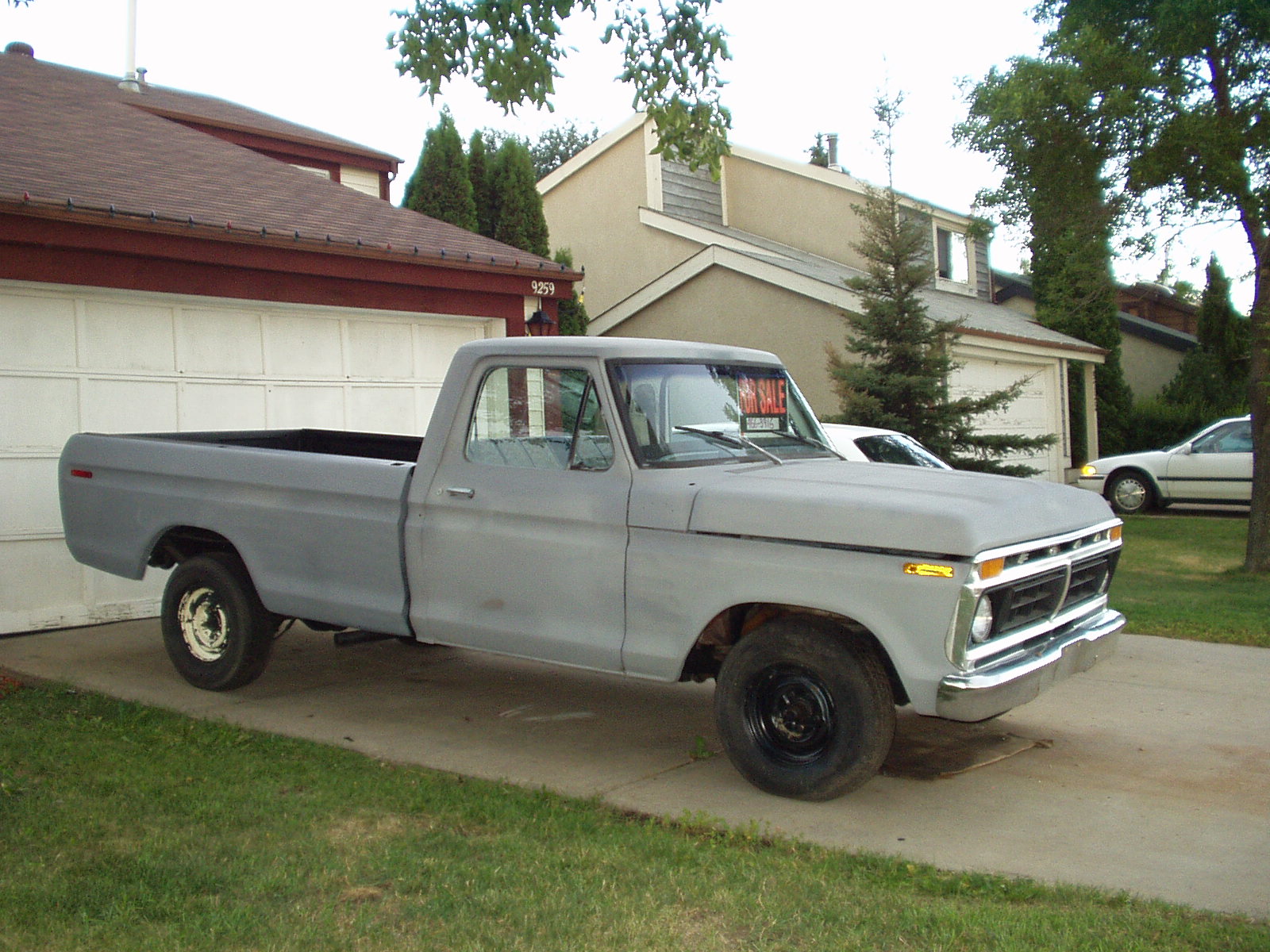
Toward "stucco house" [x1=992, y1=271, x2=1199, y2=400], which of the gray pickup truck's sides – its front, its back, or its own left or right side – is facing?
left

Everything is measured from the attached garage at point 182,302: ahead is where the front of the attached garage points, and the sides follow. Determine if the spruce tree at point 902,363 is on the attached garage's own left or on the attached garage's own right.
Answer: on the attached garage's own left

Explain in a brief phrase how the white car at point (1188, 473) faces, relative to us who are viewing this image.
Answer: facing to the left of the viewer

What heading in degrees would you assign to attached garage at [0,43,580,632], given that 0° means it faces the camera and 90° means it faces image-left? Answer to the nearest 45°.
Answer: approximately 315°

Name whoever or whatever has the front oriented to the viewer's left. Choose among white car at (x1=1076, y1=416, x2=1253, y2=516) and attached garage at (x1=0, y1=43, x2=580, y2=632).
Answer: the white car

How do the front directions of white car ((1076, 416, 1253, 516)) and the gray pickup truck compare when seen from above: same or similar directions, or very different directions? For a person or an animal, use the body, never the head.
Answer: very different directions

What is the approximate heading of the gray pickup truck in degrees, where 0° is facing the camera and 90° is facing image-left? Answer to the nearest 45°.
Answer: approximately 315°
